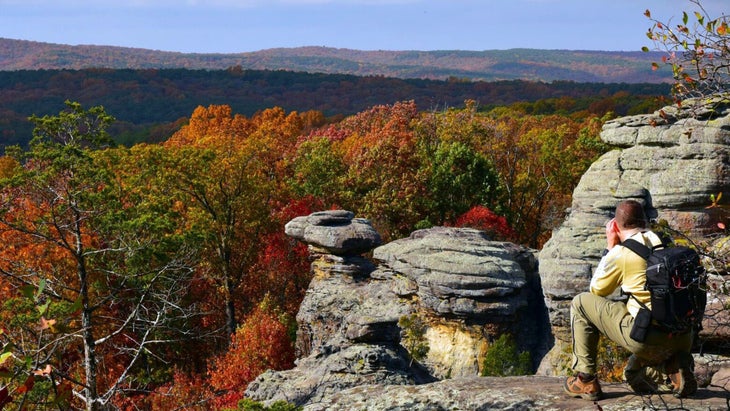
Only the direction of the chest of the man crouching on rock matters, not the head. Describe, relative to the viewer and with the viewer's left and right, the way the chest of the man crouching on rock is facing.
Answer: facing away from the viewer and to the left of the viewer

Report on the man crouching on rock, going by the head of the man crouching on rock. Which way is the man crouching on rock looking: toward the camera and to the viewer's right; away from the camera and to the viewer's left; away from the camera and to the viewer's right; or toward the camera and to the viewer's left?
away from the camera and to the viewer's left

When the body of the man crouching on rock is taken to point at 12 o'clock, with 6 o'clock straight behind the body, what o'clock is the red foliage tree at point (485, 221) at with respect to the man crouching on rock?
The red foliage tree is roughly at 1 o'clock from the man crouching on rock.

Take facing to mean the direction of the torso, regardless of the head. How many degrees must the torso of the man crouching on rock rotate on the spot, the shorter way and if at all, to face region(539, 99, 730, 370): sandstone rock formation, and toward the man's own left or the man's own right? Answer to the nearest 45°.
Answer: approximately 45° to the man's own right

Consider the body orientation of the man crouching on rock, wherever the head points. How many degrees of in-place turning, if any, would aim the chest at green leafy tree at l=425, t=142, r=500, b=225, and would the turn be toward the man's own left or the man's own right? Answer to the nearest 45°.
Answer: approximately 45° to the man's own right

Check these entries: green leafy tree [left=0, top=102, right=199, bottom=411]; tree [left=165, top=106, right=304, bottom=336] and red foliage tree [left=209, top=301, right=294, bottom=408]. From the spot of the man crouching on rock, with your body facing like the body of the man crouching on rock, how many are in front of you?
3

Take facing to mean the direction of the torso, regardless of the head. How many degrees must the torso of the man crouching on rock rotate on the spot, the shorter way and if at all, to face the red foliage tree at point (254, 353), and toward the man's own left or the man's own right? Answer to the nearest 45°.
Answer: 0° — they already face it

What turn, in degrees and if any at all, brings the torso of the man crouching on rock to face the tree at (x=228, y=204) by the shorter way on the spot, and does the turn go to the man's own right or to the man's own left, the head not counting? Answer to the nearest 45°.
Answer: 0° — they already face it
